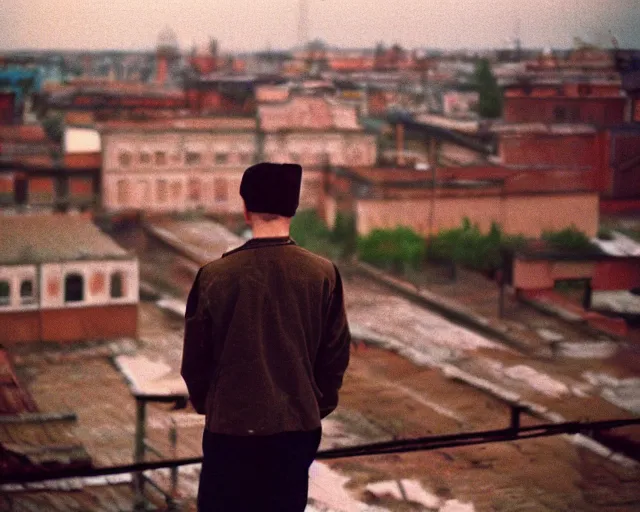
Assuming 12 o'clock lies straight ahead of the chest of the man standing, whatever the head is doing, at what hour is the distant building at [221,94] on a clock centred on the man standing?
The distant building is roughly at 12 o'clock from the man standing.

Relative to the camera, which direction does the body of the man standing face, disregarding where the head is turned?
away from the camera

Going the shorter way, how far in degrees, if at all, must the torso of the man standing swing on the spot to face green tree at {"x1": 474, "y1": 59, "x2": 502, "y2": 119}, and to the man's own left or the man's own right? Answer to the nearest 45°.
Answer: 0° — they already face it

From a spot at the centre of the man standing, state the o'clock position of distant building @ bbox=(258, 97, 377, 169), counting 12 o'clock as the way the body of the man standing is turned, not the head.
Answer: The distant building is roughly at 12 o'clock from the man standing.

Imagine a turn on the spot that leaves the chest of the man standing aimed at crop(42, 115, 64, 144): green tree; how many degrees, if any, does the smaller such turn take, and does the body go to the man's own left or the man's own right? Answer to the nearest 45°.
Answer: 0° — they already face it

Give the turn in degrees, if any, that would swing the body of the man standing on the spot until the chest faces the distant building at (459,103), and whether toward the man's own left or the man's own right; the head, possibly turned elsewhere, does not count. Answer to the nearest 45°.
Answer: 0° — they already face it

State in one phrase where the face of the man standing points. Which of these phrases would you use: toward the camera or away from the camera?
away from the camera
